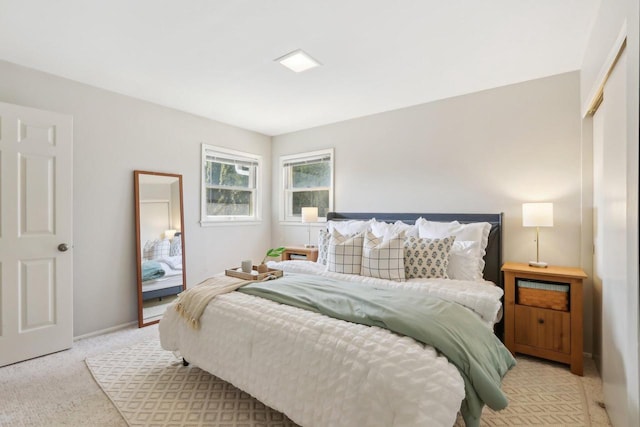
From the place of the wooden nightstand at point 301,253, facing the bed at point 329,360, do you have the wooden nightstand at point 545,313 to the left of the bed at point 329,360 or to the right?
left

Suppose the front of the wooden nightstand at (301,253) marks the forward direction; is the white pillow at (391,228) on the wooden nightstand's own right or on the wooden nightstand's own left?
on the wooden nightstand's own left

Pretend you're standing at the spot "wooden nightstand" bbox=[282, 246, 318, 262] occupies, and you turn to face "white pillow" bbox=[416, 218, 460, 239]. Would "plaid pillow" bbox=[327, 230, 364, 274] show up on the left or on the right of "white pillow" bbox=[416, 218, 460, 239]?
right

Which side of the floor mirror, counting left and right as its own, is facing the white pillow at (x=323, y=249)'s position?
front

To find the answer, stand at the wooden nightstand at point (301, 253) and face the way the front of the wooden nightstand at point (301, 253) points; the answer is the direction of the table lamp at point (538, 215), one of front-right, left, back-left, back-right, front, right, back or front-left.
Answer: left

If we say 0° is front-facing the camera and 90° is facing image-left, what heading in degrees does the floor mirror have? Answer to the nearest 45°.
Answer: approximately 315°

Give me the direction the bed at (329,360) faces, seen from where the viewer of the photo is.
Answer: facing the viewer and to the left of the viewer

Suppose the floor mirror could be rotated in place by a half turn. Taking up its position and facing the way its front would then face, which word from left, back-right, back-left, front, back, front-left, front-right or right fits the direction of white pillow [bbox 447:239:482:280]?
back

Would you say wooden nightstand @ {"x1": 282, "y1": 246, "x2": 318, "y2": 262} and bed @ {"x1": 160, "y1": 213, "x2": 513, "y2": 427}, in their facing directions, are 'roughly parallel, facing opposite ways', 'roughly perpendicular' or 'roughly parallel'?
roughly parallel

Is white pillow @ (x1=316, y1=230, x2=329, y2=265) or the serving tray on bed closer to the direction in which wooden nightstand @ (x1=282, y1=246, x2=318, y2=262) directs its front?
the serving tray on bed

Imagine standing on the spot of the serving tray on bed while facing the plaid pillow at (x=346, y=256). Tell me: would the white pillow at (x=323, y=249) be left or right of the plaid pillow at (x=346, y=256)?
left

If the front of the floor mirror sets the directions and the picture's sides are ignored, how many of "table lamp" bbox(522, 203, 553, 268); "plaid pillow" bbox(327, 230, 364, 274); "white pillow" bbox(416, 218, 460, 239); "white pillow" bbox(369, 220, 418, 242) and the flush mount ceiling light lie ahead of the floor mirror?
5

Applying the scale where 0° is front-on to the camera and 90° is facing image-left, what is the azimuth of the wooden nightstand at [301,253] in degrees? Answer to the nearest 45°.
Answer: approximately 45°

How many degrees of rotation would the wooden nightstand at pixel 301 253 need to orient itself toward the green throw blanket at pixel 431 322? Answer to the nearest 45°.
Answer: approximately 45° to its left

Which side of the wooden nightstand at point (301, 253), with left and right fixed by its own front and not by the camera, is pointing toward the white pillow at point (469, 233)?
left

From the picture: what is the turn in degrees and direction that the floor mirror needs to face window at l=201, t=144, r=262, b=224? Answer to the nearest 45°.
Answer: approximately 90° to its left

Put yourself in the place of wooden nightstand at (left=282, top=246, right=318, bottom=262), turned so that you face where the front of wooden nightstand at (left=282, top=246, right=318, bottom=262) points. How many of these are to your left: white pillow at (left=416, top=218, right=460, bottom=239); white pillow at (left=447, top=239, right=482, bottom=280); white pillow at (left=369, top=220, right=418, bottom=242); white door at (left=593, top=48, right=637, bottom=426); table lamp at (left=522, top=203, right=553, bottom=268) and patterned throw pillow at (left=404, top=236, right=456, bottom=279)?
6

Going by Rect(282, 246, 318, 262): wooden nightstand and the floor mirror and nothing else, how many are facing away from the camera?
0

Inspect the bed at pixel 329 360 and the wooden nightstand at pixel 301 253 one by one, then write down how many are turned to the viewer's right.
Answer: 0

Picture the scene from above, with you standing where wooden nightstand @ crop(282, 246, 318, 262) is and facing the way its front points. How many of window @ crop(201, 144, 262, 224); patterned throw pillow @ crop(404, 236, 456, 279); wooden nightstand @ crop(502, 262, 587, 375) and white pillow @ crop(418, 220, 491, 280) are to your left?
3

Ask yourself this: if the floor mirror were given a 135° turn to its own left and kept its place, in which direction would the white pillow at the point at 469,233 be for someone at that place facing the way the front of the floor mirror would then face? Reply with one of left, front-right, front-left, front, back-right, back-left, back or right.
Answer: back-right

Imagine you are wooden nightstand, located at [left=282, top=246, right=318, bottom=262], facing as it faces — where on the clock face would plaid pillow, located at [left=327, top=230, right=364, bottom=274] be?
The plaid pillow is roughly at 10 o'clock from the wooden nightstand.

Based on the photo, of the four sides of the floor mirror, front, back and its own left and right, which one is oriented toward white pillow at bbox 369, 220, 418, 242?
front

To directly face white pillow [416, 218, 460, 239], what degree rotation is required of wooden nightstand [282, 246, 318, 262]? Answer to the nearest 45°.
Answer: approximately 90° to its left
